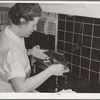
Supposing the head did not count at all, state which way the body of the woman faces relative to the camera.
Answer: to the viewer's right

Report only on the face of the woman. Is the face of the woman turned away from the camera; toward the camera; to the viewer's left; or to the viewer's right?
to the viewer's right
